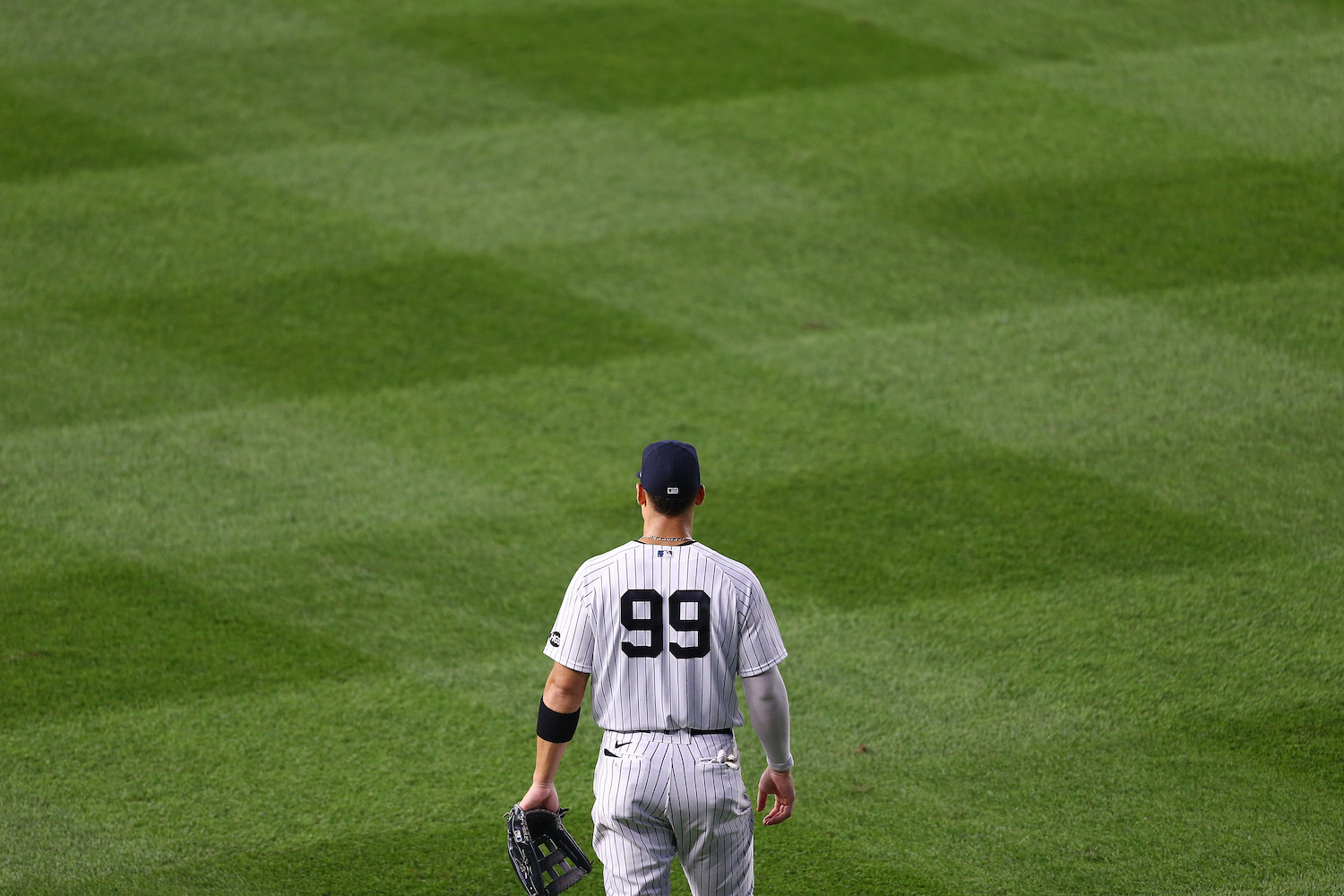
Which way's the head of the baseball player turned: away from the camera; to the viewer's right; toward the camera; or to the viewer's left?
away from the camera

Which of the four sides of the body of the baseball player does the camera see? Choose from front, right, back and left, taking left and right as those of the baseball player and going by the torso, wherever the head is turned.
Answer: back
